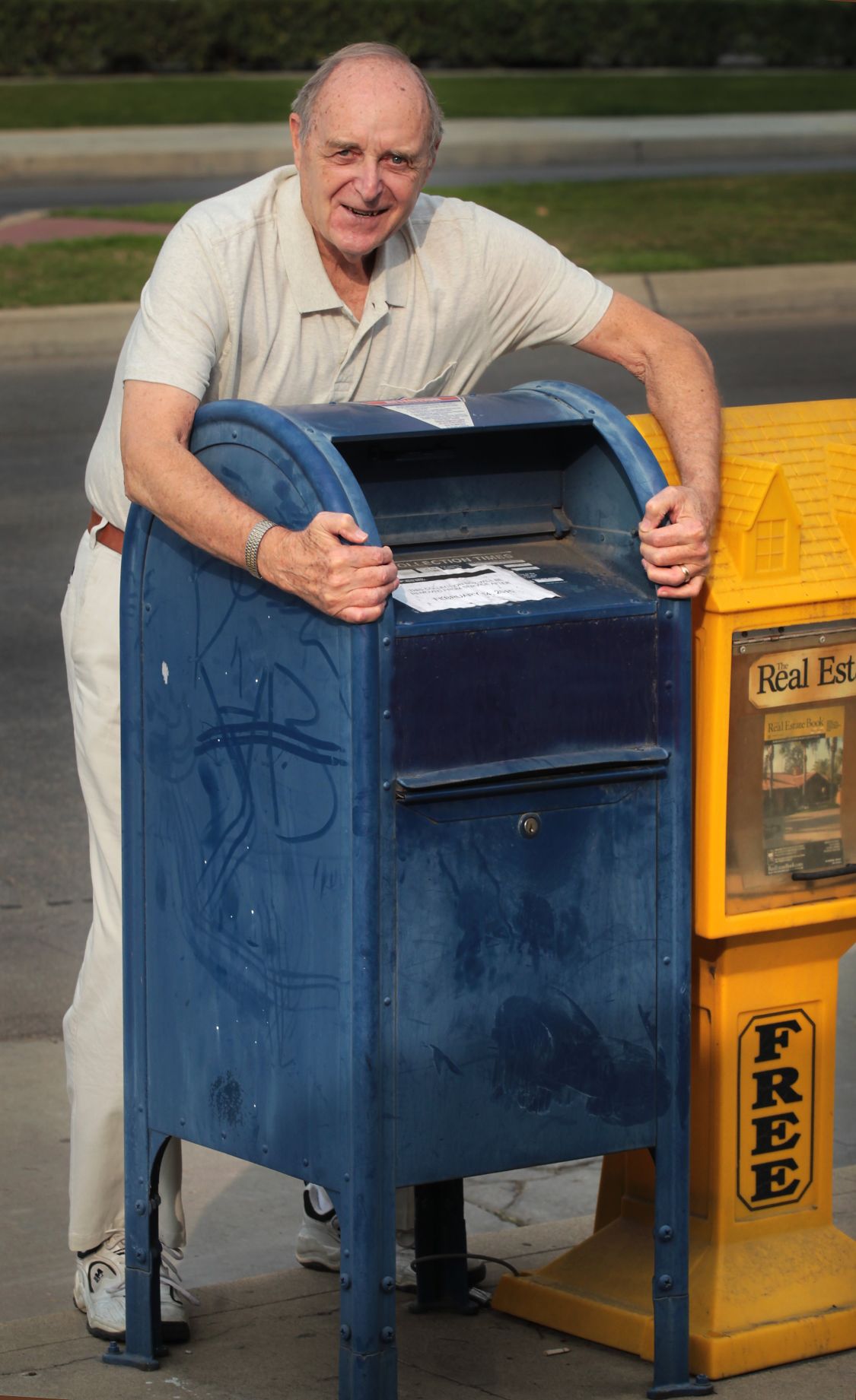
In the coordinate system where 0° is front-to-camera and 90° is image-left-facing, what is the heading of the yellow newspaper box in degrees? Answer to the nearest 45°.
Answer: approximately 315°

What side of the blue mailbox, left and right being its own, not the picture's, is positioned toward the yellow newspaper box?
left

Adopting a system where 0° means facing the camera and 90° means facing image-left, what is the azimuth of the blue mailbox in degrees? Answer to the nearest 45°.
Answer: approximately 315°

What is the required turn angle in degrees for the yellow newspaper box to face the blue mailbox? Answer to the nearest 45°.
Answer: approximately 90° to its right
